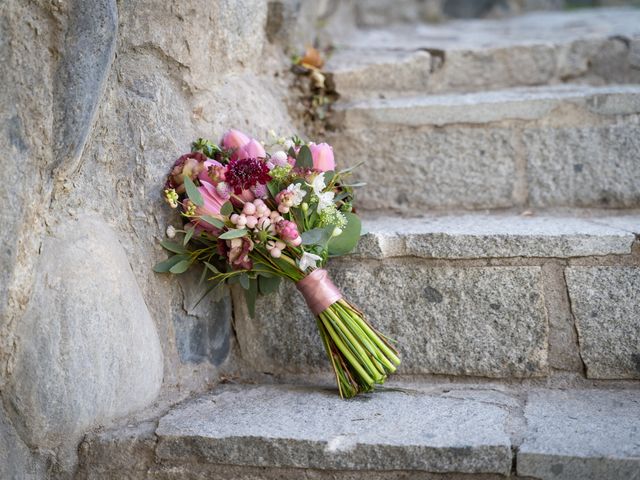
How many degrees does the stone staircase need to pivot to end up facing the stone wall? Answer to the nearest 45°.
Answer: approximately 90° to its right

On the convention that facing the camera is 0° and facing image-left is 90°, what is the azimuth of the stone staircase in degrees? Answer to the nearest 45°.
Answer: approximately 0°
